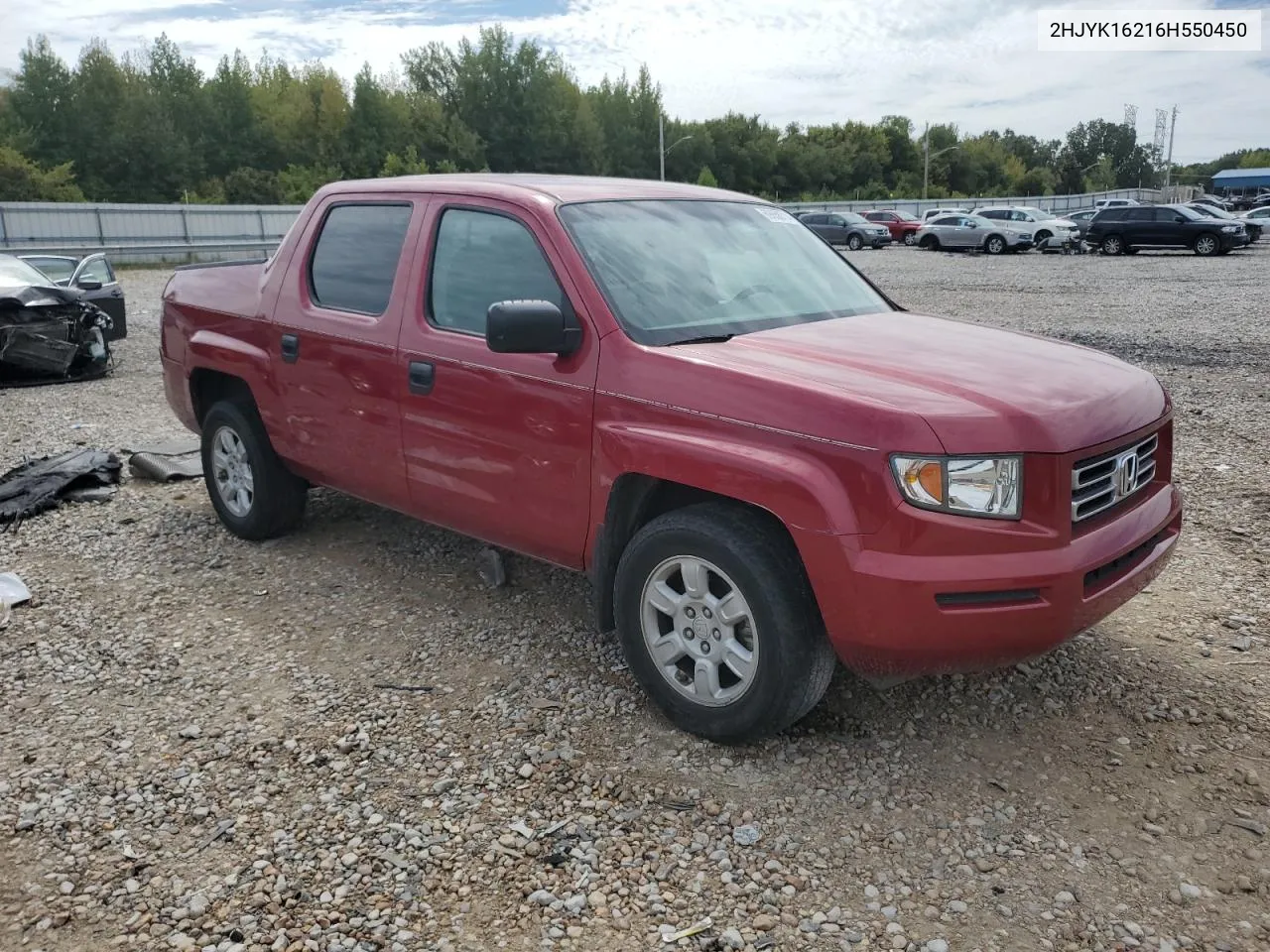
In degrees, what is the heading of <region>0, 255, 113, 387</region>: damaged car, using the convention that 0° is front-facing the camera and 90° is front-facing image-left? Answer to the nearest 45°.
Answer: approximately 315°

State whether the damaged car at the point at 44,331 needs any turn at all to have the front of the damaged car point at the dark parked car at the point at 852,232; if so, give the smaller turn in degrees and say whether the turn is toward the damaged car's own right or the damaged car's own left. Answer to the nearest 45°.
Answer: approximately 90° to the damaged car's own left

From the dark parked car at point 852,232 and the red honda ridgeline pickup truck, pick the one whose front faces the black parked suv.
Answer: the dark parked car

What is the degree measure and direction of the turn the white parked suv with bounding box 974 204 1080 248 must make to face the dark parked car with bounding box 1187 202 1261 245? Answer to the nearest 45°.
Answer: approximately 45° to its left

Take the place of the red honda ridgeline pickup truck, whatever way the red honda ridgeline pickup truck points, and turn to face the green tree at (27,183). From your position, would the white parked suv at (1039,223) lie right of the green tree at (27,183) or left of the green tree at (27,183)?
right

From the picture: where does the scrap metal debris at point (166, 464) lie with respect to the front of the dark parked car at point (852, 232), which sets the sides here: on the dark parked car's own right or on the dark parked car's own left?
on the dark parked car's own right

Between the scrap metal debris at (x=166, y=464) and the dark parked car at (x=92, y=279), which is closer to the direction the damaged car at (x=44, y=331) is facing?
the scrap metal debris

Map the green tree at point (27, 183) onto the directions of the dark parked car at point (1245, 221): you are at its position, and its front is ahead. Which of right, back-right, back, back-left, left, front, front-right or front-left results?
back-right

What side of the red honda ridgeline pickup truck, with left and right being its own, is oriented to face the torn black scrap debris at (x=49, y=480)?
back

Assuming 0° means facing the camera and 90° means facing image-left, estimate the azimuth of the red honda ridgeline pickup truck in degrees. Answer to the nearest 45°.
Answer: approximately 315°

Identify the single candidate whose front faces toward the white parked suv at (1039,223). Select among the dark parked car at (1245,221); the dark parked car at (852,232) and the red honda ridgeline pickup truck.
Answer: the dark parked car at (852,232)

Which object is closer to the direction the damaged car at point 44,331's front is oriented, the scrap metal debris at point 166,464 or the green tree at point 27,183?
the scrap metal debris

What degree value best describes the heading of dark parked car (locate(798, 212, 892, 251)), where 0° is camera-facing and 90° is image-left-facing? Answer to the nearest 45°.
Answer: approximately 315°

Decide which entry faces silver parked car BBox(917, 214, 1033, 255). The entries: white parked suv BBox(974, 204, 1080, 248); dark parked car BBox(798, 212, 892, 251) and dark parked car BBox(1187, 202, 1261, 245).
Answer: dark parked car BBox(798, 212, 892, 251)
